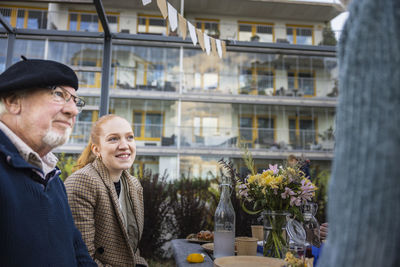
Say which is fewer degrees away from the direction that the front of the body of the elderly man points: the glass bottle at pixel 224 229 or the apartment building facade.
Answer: the glass bottle

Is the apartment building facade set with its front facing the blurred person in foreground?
yes

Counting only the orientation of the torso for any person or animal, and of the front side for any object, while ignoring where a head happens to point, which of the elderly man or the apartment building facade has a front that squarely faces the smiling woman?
the apartment building facade

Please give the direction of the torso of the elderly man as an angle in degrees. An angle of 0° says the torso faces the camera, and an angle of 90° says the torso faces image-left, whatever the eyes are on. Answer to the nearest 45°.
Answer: approximately 315°

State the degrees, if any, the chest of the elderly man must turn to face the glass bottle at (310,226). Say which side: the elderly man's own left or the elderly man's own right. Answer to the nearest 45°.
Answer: approximately 45° to the elderly man's own left

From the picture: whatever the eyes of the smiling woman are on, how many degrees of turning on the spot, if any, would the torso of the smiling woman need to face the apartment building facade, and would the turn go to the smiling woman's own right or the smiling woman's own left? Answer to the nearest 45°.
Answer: approximately 135° to the smiling woman's own left

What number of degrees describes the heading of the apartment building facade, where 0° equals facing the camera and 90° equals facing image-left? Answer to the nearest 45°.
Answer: approximately 0°
